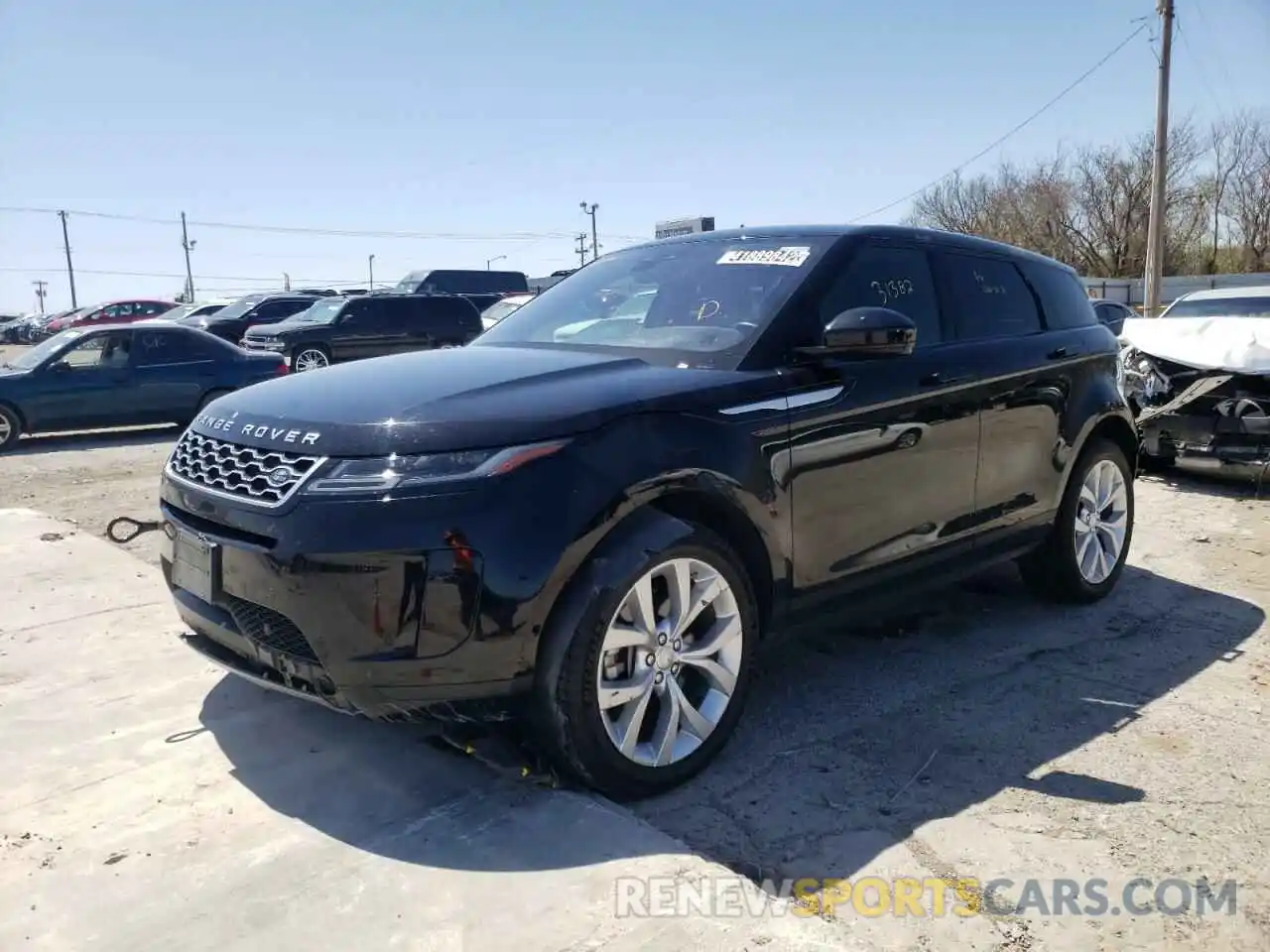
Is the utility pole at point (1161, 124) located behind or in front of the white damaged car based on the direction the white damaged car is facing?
behind

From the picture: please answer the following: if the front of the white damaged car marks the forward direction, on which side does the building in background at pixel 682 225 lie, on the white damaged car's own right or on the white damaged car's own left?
on the white damaged car's own right

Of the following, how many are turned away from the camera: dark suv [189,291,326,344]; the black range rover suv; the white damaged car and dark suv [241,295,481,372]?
0

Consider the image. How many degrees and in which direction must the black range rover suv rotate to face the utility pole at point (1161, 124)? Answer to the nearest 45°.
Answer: approximately 180°

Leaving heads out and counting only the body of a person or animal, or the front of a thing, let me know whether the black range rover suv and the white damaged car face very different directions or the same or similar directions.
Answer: same or similar directions

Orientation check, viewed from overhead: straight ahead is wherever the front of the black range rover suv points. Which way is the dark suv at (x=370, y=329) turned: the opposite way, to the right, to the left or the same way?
the same way

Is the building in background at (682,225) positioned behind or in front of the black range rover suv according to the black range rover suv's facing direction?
behind

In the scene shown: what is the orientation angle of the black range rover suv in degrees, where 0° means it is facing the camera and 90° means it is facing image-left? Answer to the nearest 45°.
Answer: approximately 45°

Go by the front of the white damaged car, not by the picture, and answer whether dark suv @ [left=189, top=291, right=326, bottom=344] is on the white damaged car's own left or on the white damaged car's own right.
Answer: on the white damaged car's own right

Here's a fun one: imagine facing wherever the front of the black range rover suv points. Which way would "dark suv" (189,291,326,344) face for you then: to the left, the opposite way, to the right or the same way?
the same way

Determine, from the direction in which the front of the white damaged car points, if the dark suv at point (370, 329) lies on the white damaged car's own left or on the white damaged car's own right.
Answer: on the white damaged car's own right

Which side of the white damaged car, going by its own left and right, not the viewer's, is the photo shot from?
front

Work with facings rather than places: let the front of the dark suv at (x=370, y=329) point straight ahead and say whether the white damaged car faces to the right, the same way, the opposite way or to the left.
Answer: the same way

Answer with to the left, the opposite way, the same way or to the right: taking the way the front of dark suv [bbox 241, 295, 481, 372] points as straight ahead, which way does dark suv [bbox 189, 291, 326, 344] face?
the same way

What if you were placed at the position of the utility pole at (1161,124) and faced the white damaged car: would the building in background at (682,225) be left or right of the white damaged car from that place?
right

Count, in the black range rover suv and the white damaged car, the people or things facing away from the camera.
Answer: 0
